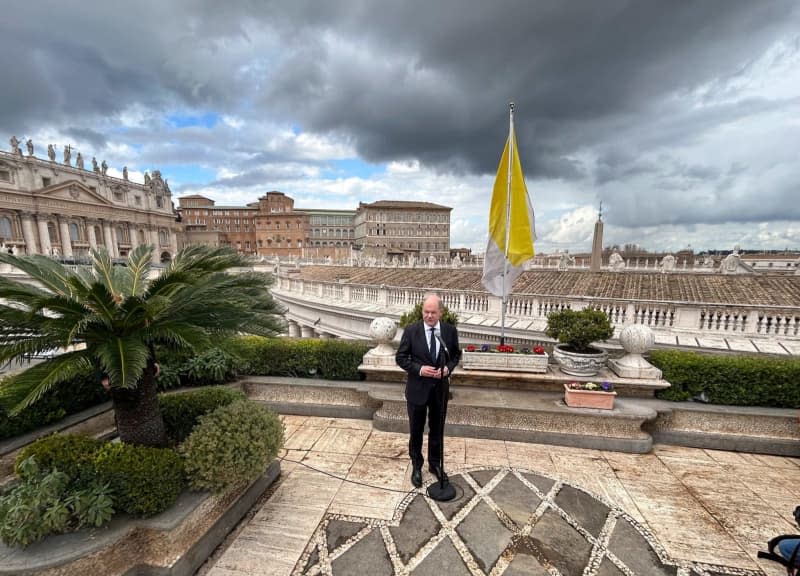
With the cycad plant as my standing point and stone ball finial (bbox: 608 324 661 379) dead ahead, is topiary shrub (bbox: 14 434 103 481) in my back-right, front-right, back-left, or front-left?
back-right

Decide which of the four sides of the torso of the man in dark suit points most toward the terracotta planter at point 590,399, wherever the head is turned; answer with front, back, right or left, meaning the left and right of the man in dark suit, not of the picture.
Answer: left

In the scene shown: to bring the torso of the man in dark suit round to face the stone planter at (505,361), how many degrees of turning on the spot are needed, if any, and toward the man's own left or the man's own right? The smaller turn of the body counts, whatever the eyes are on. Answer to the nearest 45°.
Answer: approximately 135° to the man's own left

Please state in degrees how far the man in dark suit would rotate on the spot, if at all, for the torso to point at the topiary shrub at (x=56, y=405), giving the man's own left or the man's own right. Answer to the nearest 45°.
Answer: approximately 90° to the man's own right

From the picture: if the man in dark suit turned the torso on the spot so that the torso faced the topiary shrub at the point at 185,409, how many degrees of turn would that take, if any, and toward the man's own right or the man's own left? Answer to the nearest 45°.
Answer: approximately 90° to the man's own right

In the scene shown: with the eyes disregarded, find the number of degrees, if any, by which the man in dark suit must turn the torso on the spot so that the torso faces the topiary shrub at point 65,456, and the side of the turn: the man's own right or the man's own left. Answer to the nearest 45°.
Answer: approximately 90° to the man's own right

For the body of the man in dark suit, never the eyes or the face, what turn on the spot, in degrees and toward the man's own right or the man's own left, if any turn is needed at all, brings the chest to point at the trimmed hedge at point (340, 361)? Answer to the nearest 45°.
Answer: approximately 135° to the man's own right

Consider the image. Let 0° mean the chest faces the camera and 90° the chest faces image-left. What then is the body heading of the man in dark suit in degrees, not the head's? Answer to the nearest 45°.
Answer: approximately 0°

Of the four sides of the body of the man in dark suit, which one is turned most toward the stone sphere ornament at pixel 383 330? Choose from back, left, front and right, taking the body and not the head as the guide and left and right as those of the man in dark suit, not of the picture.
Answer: back

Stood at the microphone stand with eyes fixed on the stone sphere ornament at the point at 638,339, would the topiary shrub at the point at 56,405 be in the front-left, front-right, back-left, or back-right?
back-left

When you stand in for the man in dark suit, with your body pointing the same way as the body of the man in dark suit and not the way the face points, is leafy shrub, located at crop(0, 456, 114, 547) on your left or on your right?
on your right

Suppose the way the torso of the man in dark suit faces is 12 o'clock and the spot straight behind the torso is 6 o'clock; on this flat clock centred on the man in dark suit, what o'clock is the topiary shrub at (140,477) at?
The topiary shrub is roughly at 2 o'clock from the man in dark suit.

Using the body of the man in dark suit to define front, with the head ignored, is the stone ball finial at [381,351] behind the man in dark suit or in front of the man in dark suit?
behind
